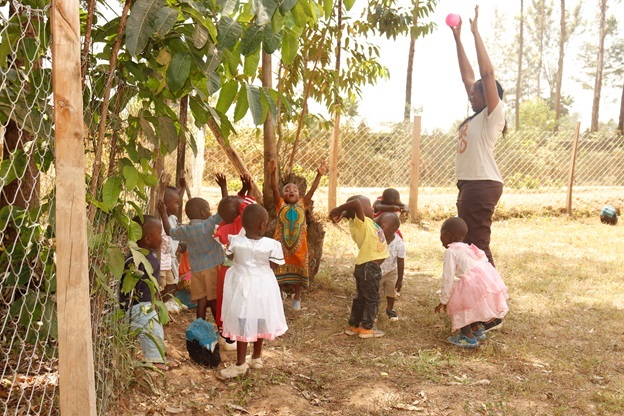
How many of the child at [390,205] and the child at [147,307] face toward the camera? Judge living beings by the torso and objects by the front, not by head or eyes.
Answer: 1

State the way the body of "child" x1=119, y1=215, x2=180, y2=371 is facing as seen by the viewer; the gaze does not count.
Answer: to the viewer's right

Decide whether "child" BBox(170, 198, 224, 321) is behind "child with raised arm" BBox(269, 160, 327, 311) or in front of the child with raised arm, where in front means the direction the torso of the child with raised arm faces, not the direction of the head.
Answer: in front

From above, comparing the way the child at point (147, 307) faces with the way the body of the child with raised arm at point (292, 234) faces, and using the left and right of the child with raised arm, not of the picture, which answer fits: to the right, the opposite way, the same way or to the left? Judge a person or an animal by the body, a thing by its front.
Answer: to the left

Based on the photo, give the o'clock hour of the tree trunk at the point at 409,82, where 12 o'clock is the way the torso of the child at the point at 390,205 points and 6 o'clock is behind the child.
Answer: The tree trunk is roughly at 6 o'clock from the child.

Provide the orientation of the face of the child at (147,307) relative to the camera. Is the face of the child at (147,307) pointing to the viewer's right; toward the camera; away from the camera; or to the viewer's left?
to the viewer's right

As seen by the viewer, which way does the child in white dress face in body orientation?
away from the camera

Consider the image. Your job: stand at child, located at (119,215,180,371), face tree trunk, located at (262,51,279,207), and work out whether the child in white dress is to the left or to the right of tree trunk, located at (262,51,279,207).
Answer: right
